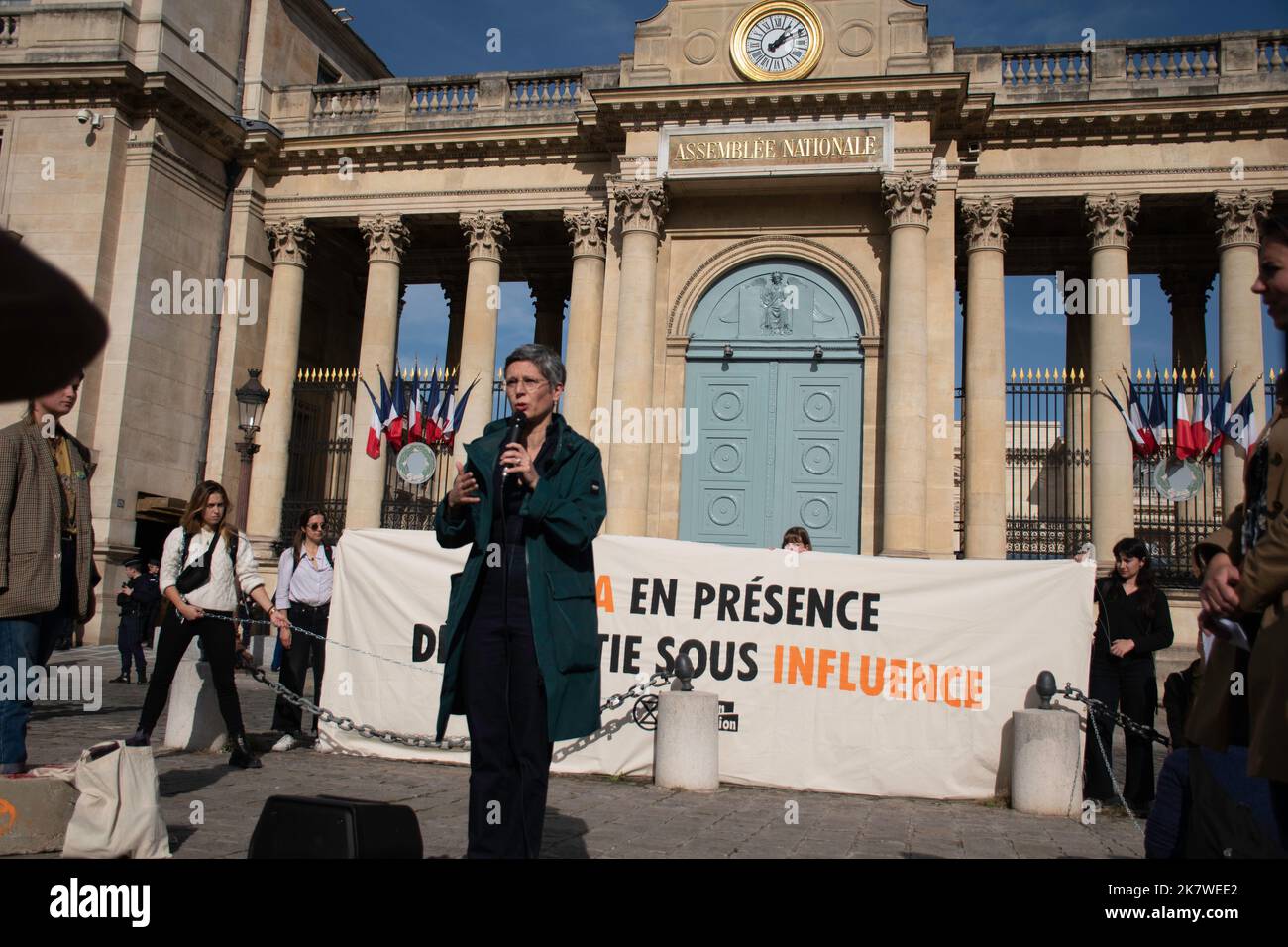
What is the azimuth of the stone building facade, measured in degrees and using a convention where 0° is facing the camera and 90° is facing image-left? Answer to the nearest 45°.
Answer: approximately 0°

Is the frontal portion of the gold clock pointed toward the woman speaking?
yes

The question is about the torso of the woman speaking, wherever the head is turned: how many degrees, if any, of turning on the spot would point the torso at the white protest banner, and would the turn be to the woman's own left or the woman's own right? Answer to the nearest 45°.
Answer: approximately 180°

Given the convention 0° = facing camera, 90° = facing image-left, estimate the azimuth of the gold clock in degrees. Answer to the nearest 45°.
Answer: approximately 0°
